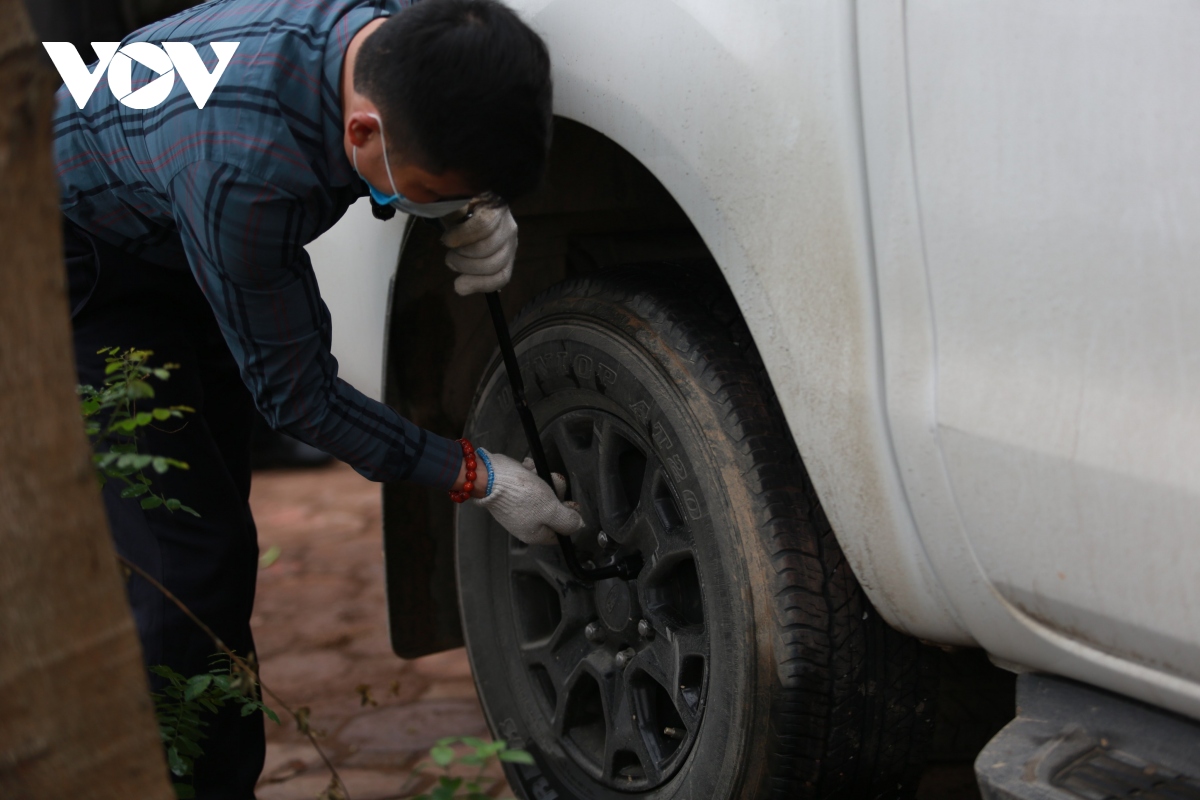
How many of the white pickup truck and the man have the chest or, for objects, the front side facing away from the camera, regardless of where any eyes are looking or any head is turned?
0

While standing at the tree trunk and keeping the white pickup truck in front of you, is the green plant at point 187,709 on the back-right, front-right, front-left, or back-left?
front-left

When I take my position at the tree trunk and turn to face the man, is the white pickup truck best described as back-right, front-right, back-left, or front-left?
front-right

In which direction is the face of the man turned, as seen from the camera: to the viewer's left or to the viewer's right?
to the viewer's right

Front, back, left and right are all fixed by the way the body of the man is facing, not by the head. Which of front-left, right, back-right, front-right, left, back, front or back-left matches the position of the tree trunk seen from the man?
right

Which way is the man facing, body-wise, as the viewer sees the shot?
to the viewer's right

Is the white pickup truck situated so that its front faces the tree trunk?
no

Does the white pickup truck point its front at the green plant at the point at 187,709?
no

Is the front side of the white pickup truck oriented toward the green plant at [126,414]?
no
